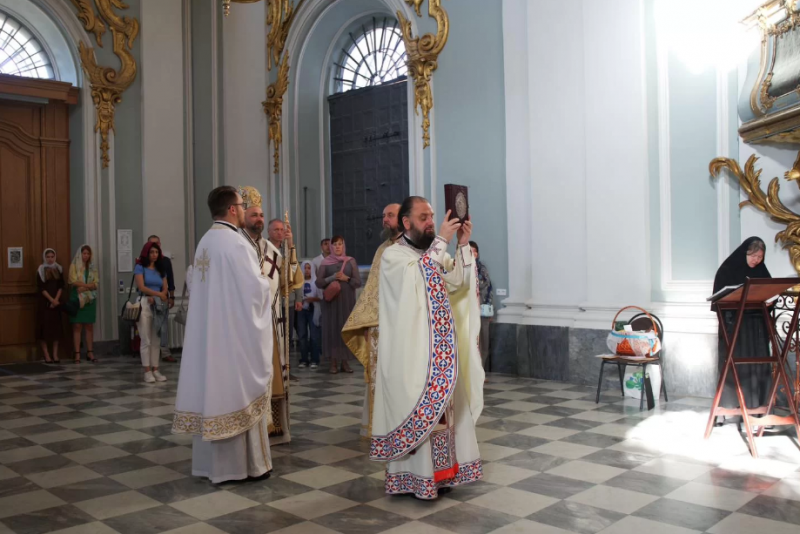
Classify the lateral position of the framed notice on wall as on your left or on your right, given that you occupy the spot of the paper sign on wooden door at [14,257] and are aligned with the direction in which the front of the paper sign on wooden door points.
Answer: on your left

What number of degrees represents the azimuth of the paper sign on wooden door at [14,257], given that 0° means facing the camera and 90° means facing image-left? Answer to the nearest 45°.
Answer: approximately 0°

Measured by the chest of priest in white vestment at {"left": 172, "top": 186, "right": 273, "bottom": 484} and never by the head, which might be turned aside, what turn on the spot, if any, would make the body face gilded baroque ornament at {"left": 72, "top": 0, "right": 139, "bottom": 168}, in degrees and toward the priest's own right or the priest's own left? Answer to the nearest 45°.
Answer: approximately 45° to the priest's own left

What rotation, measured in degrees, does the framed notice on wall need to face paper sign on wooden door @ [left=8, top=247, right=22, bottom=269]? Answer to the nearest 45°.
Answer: approximately 90° to its right

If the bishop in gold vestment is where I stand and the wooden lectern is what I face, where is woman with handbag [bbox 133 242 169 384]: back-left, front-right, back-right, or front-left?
back-left

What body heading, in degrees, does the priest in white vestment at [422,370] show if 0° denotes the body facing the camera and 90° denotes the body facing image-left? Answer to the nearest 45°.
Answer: approximately 315°

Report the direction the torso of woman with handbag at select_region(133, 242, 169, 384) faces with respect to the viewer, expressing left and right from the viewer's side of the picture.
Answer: facing the viewer and to the right of the viewer
